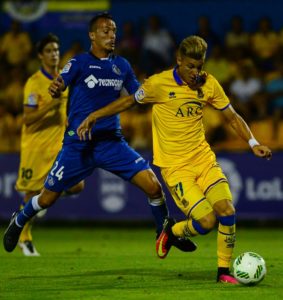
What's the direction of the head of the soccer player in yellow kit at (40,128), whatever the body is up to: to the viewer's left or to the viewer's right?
to the viewer's right

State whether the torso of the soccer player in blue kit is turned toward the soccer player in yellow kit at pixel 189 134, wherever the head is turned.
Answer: yes

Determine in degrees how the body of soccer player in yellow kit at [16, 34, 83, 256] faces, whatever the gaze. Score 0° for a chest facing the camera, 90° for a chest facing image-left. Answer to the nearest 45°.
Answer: approximately 315°

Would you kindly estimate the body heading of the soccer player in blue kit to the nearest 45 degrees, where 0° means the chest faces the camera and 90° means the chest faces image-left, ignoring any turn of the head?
approximately 315°
